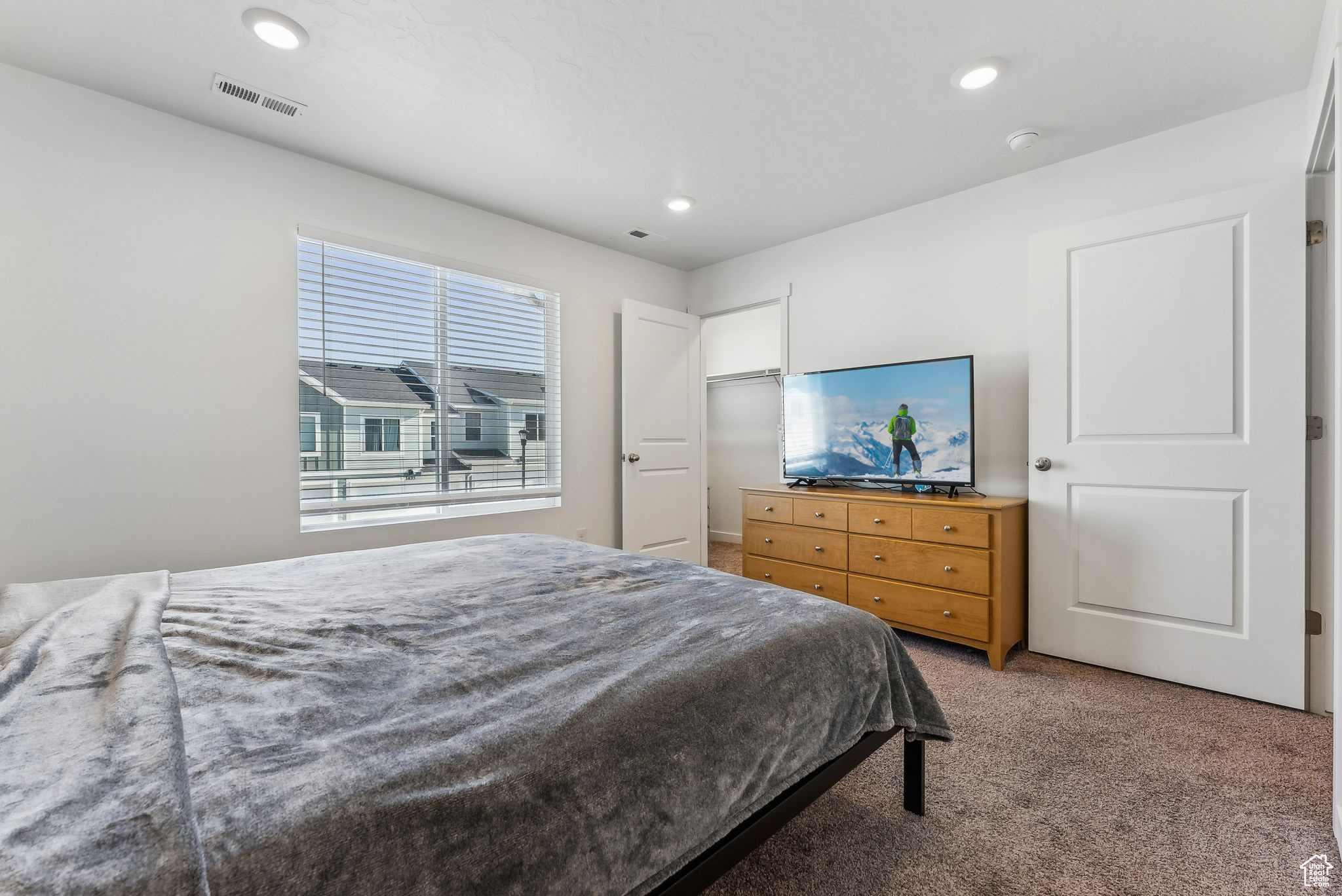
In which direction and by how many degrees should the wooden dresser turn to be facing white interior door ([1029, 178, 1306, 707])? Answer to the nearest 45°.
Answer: approximately 135° to its left

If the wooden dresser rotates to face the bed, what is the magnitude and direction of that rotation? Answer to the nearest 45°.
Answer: approximately 45° to its left

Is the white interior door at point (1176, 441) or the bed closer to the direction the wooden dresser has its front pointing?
the bed

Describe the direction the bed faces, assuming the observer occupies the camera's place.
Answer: facing away from the viewer and to the right of the viewer

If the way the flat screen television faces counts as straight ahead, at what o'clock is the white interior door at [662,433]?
The white interior door is roughly at 2 o'clock from the flat screen television.

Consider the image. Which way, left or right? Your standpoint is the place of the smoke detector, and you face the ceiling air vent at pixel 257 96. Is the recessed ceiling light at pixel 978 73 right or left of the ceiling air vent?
left

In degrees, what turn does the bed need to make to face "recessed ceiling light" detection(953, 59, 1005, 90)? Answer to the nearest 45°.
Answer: approximately 45° to its right

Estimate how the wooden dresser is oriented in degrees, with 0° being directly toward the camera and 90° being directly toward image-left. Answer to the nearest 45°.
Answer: approximately 45°
